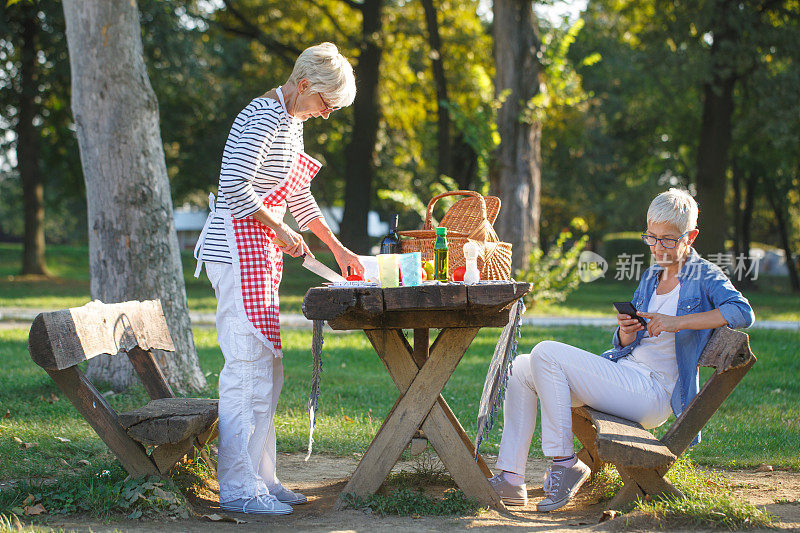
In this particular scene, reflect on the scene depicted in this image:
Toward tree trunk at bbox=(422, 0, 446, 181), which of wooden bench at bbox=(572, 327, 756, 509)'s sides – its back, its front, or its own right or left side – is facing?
right

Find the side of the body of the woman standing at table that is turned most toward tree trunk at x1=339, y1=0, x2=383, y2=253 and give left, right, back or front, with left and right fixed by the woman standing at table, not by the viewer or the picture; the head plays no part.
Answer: left

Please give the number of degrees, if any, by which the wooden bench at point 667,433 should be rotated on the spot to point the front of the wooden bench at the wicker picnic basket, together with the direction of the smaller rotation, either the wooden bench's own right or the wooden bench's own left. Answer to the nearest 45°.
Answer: approximately 45° to the wooden bench's own right

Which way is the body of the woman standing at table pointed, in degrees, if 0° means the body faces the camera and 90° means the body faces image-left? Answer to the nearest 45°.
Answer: approximately 270°

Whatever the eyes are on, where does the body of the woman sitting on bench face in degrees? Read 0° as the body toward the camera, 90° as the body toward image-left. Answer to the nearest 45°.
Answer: approximately 45°

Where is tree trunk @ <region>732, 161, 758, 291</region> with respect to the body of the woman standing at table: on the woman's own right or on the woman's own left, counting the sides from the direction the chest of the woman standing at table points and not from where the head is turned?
on the woman's own left

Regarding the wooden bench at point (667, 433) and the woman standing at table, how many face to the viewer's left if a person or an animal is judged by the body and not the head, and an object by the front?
1

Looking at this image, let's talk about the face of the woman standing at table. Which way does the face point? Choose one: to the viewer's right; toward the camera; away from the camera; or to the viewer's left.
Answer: to the viewer's right

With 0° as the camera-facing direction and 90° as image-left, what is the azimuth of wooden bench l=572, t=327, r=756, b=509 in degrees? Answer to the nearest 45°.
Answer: approximately 90°

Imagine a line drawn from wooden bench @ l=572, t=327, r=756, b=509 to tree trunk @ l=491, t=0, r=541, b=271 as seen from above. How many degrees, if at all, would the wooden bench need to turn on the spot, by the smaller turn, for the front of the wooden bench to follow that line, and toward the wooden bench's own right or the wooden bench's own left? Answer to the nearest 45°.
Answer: approximately 90° to the wooden bench's own right
